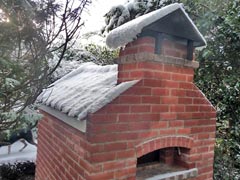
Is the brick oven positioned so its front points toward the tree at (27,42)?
no

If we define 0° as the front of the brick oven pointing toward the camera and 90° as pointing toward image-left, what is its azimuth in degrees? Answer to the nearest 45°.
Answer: approximately 315°
